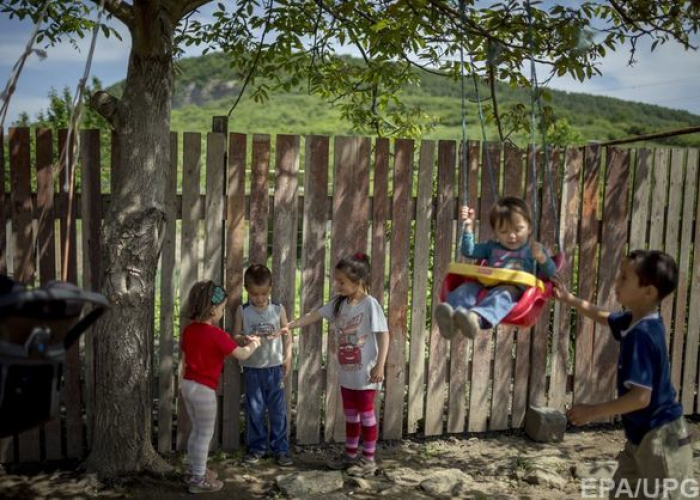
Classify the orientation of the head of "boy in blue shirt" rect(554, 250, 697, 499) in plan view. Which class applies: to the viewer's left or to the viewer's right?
to the viewer's left

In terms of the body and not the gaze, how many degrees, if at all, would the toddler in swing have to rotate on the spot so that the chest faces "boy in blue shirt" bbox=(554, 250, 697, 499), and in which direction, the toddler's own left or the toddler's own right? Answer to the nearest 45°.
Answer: approximately 90° to the toddler's own left

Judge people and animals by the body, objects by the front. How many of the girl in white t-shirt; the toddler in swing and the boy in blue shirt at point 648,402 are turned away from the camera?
0

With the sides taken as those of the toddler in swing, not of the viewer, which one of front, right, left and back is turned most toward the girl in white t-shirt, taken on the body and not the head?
right

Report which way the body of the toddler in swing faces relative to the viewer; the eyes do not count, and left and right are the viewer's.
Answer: facing the viewer and to the left of the viewer

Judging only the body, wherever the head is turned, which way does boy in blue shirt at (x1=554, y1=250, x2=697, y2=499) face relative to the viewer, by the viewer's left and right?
facing to the left of the viewer

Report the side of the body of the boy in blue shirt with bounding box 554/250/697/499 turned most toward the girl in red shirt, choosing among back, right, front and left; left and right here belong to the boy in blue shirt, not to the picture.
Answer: front

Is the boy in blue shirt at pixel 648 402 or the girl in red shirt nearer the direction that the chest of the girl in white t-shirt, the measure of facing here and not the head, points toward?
the girl in red shirt

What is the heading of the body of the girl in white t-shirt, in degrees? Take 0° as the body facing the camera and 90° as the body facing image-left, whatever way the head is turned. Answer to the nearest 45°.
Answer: approximately 45°

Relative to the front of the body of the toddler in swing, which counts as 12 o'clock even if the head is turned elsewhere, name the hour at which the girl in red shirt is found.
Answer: The girl in red shirt is roughly at 2 o'clock from the toddler in swing.

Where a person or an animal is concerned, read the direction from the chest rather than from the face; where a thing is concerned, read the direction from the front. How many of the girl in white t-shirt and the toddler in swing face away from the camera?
0
